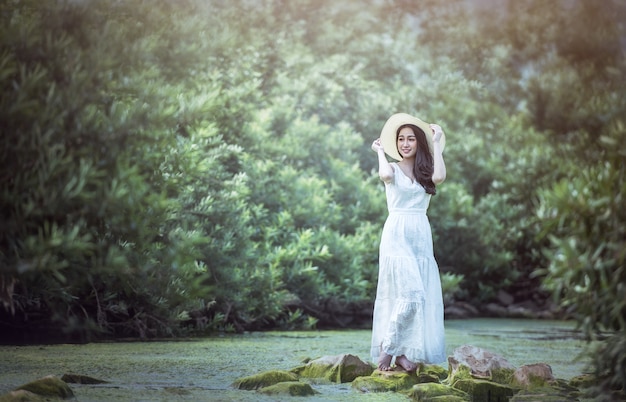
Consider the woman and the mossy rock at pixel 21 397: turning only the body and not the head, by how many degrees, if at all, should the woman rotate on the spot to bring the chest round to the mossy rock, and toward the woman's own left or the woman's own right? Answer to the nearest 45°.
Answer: approximately 45° to the woman's own right

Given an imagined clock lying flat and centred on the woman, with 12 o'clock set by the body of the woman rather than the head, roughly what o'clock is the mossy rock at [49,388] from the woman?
The mossy rock is roughly at 2 o'clock from the woman.

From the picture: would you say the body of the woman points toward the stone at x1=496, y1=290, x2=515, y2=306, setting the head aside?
no

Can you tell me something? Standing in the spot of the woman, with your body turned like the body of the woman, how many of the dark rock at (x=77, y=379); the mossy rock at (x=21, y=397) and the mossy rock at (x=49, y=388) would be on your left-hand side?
0

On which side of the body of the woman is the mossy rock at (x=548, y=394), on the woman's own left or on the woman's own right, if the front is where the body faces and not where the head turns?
on the woman's own left

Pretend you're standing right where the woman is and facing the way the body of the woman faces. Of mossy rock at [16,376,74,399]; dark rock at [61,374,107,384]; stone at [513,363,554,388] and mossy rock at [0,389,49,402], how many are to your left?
1

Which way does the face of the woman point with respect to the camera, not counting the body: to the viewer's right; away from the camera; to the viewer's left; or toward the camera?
toward the camera

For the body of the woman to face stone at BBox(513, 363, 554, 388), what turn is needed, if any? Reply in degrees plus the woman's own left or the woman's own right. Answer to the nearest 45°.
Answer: approximately 90° to the woman's own left

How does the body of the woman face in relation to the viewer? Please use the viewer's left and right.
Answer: facing the viewer
